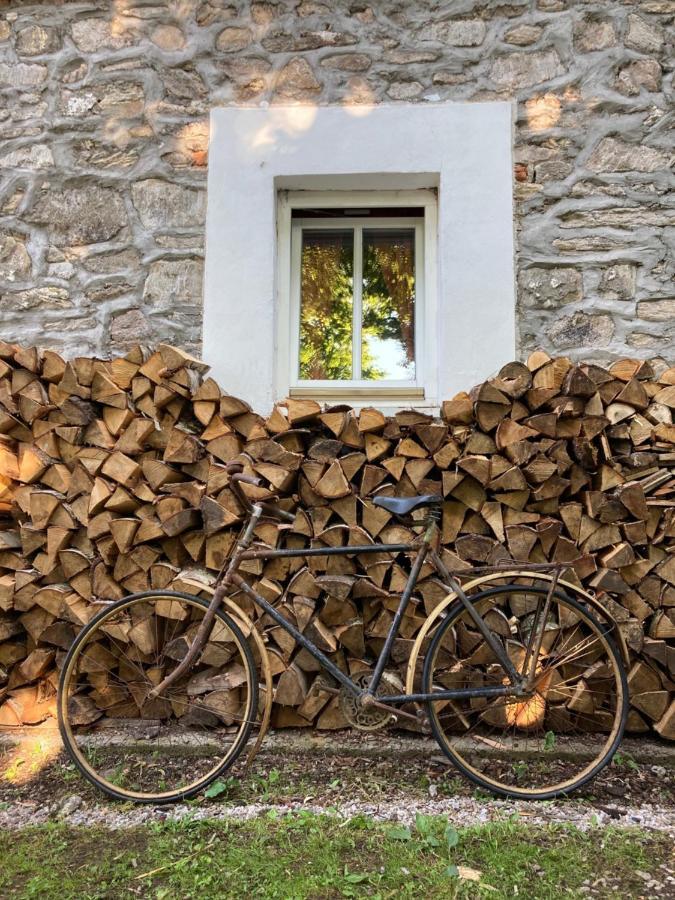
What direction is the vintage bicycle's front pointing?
to the viewer's left
